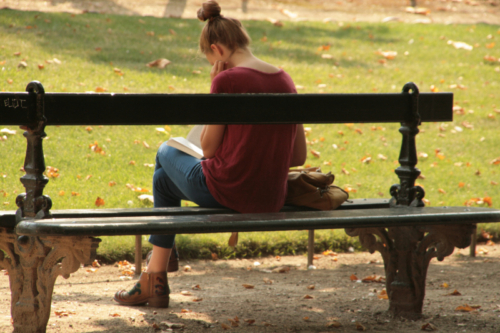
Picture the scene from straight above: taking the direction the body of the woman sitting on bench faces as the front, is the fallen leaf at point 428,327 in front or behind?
behind

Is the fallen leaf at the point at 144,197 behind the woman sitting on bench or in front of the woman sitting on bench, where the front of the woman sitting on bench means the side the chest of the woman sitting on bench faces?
in front

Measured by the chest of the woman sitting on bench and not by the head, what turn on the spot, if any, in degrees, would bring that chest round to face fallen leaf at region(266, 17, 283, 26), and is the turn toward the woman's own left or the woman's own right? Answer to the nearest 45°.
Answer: approximately 45° to the woman's own right

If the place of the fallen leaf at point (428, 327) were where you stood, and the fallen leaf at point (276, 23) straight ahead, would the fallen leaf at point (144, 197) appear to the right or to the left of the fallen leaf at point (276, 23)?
left

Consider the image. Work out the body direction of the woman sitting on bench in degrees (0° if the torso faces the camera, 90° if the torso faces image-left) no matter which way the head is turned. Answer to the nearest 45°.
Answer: approximately 135°

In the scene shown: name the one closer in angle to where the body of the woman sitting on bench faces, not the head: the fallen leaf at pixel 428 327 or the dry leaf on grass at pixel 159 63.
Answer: the dry leaf on grass

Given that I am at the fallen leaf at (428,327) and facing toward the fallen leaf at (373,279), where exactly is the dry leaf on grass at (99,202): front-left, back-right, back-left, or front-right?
front-left

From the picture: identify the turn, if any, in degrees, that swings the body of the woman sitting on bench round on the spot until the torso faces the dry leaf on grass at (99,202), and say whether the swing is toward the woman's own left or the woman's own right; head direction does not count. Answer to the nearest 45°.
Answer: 0° — they already face it

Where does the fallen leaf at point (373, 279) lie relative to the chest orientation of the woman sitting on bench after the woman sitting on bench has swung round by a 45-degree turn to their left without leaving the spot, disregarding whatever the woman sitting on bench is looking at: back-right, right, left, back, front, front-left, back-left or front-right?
back-right

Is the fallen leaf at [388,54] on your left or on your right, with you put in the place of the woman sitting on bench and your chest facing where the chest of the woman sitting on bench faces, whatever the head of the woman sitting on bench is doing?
on your right

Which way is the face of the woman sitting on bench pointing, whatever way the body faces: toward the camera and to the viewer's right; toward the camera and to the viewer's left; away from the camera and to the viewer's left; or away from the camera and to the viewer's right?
away from the camera and to the viewer's left

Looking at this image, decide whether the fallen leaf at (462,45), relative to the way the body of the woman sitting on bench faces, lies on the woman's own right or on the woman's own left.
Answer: on the woman's own right
